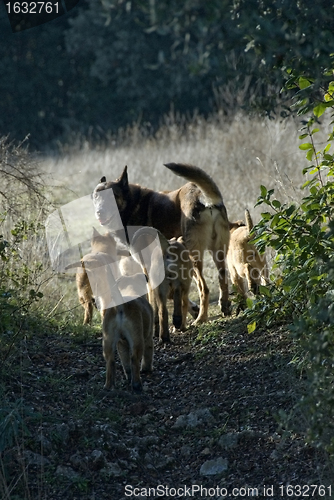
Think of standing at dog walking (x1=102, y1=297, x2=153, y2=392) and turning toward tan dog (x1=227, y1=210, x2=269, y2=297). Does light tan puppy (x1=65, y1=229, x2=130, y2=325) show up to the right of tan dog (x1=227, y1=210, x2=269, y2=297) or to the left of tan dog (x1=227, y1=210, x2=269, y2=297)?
left

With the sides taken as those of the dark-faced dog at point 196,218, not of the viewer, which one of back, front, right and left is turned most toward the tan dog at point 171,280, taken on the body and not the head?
left

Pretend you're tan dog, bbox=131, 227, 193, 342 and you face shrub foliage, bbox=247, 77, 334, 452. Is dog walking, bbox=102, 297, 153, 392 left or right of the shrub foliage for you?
right

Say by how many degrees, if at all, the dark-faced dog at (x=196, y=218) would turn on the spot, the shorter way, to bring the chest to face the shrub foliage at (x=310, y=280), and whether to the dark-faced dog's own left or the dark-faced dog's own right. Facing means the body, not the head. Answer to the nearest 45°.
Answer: approximately 135° to the dark-faced dog's own left

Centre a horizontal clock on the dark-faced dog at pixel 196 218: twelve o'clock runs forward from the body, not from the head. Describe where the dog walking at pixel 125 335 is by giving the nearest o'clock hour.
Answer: The dog walking is roughly at 8 o'clock from the dark-faced dog.

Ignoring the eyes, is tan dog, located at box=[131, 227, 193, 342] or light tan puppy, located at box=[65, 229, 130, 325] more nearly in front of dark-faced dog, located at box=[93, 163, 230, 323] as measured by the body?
the light tan puppy

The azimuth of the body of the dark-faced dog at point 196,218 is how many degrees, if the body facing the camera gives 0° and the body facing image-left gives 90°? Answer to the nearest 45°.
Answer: approximately 135°

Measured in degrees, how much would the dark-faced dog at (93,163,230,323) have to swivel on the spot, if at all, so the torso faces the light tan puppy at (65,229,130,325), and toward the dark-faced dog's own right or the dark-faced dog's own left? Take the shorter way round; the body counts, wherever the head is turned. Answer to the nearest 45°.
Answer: approximately 45° to the dark-faced dog's own left
